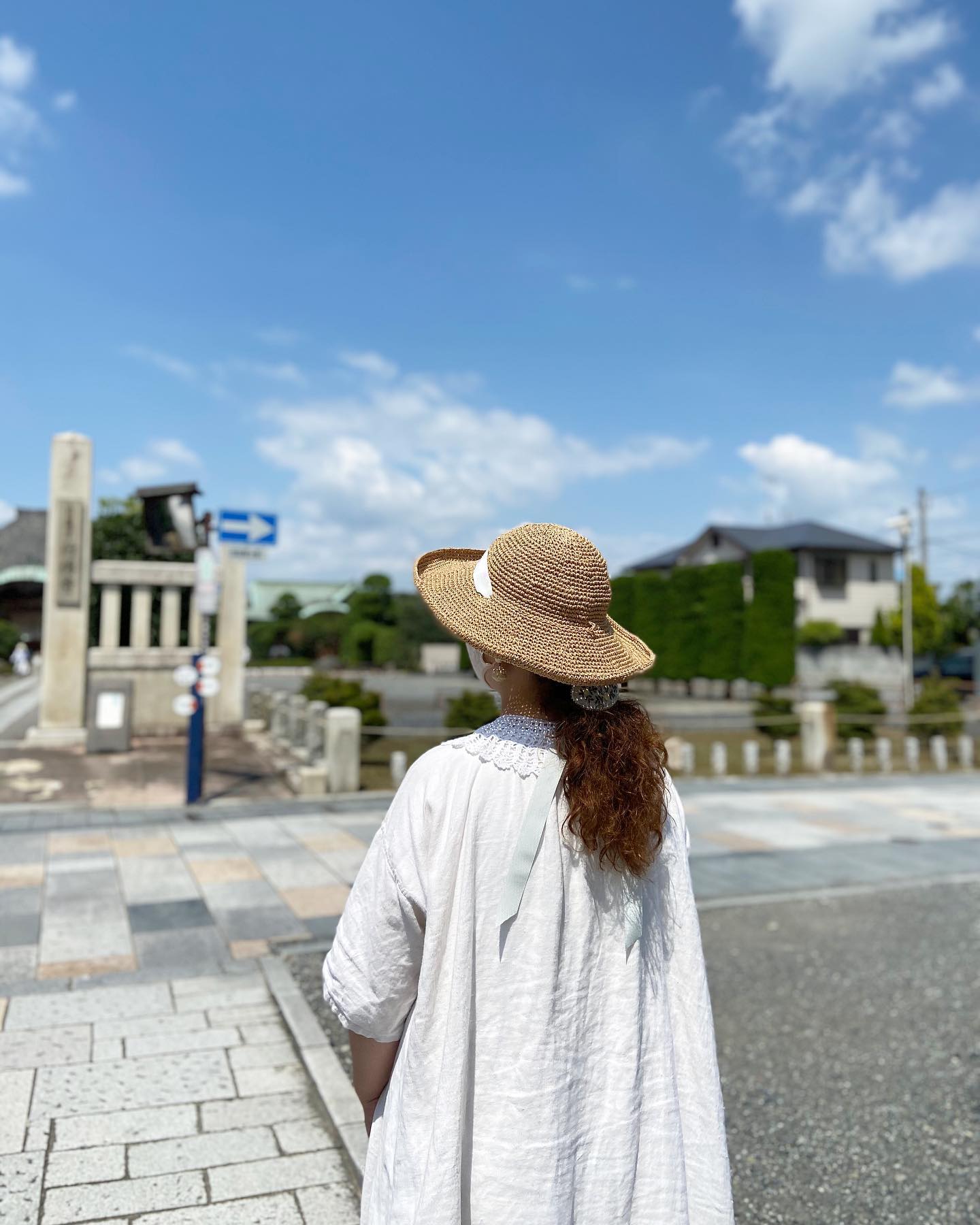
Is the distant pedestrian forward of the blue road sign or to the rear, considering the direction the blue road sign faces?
to the rear

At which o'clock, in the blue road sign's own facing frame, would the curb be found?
The curb is roughly at 12 o'clock from the blue road sign.

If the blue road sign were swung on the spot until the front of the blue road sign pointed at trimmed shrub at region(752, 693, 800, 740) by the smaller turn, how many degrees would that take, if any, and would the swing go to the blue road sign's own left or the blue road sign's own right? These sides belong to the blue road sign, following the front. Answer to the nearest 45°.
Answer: approximately 135° to the blue road sign's own left

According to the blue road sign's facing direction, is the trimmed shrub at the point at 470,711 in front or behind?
behind

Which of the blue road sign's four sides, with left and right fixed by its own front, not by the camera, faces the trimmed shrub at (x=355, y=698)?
back

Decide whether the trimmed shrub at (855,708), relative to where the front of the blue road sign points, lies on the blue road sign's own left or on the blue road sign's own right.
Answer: on the blue road sign's own left

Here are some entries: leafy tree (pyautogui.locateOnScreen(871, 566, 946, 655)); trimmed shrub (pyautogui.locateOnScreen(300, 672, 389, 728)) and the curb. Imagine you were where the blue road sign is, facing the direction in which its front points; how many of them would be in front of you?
1

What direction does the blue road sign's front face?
toward the camera

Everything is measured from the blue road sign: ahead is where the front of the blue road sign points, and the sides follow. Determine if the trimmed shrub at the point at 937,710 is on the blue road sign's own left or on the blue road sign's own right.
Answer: on the blue road sign's own left

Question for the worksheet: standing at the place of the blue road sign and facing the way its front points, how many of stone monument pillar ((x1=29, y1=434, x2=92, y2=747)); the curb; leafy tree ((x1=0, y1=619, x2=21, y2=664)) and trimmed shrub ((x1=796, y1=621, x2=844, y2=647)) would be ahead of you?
1

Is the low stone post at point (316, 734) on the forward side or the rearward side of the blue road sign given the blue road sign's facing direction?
on the rearward side
